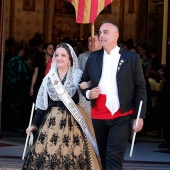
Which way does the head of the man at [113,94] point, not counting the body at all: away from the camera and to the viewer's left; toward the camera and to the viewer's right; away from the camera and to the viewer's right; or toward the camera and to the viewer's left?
toward the camera and to the viewer's left
